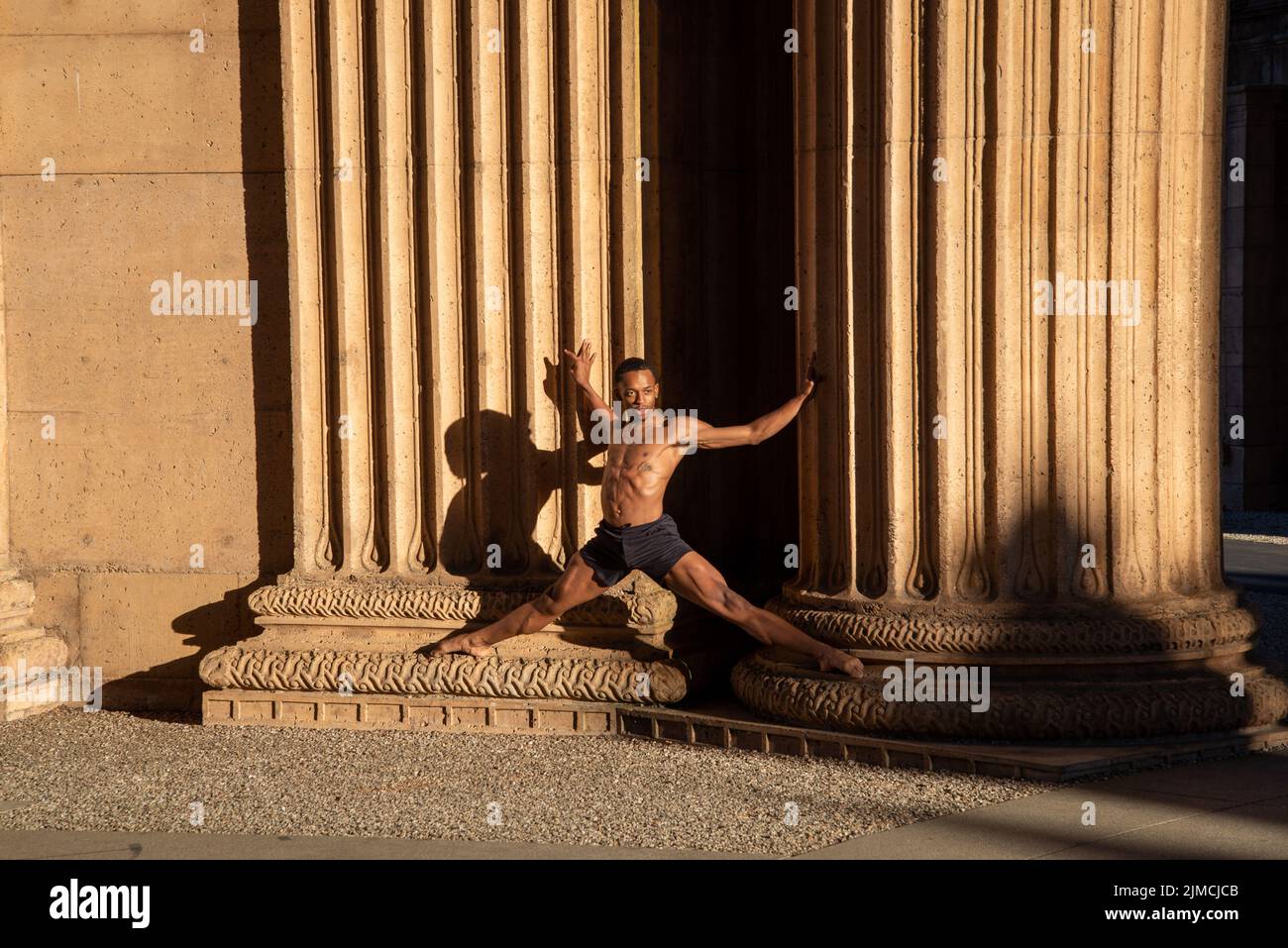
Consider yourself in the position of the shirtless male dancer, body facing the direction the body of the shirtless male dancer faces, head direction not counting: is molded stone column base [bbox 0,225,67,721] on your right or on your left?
on your right

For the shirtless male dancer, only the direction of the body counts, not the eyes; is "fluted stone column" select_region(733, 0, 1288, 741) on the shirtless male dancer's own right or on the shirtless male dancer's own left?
on the shirtless male dancer's own left

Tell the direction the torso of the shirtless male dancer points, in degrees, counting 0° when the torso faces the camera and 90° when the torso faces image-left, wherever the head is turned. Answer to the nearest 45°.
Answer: approximately 0°

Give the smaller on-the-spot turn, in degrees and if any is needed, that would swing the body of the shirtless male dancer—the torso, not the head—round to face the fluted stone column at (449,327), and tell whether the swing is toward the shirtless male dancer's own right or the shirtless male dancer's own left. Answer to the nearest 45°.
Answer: approximately 135° to the shirtless male dancer's own right
